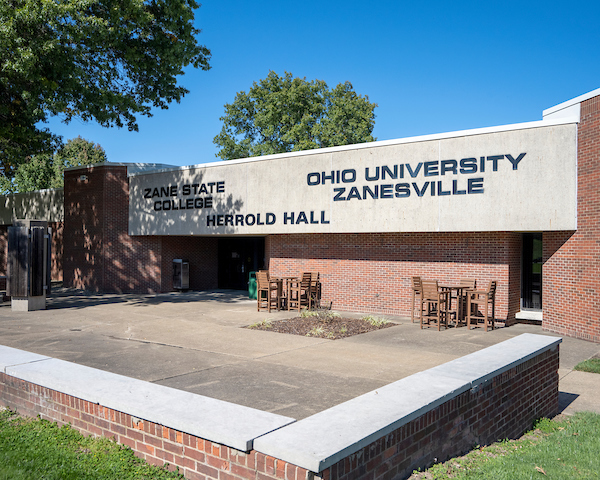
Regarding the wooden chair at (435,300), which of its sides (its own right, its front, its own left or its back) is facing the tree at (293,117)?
left

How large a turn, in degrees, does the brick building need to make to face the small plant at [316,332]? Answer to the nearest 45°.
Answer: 0° — it already faces it

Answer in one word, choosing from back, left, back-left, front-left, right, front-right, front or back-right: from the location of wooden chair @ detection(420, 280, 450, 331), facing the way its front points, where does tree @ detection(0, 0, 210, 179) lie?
back-left

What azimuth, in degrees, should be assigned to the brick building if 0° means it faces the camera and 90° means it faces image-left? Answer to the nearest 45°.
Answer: approximately 45°

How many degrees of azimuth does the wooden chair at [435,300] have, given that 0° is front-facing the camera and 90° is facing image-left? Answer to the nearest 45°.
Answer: approximately 225°

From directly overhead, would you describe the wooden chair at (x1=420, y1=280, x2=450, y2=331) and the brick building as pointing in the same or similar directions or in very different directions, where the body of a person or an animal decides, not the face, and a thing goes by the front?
very different directions

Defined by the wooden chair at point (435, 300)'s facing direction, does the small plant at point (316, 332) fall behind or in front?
behind

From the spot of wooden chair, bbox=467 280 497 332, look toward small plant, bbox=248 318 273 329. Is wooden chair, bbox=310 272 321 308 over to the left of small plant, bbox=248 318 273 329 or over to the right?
right
